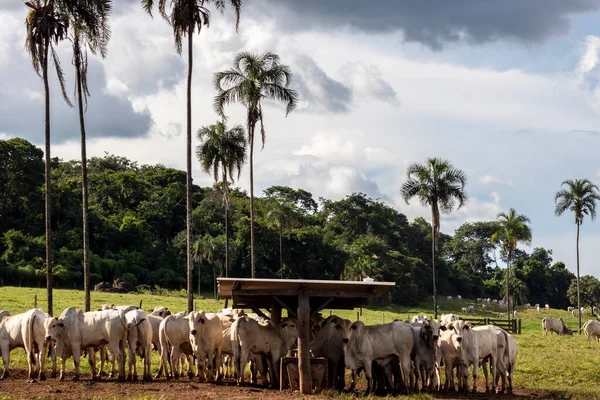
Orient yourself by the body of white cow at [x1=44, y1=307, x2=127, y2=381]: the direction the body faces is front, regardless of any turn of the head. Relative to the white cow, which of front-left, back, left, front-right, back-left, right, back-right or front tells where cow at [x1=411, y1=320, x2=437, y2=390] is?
back

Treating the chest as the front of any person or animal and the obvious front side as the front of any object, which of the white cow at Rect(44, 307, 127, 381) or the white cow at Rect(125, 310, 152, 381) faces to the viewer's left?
the white cow at Rect(44, 307, 127, 381)

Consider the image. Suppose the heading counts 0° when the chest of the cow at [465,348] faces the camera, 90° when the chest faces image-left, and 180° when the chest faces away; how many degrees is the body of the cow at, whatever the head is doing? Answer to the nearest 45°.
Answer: approximately 45°

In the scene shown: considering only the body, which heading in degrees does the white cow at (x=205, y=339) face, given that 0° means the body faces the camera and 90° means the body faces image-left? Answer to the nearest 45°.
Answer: approximately 45°

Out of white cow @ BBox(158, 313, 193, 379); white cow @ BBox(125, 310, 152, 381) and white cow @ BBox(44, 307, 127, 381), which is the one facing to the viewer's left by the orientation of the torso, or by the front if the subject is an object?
white cow @ BBox(44, 307, 127, 381)

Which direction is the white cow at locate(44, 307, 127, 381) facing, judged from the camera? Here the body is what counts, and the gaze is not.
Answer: to the viewer's left

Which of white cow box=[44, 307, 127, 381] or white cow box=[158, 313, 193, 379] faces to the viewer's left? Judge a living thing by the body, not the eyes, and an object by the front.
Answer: white cow box=[44, 307, 127, 381]

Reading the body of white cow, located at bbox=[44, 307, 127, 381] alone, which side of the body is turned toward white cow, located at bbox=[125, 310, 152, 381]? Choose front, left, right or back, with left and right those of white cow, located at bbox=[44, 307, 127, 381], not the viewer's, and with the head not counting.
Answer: back

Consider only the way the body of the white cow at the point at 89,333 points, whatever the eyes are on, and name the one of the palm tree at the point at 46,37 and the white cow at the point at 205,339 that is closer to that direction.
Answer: the palm tree
